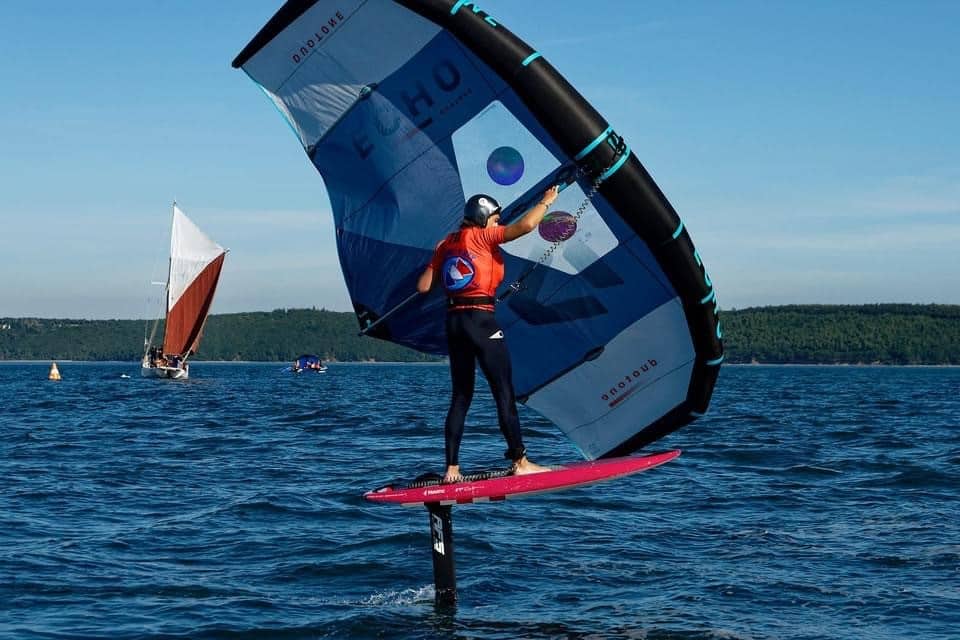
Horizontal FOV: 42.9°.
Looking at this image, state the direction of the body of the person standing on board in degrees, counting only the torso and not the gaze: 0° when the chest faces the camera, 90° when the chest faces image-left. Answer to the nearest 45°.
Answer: approximately 225°
